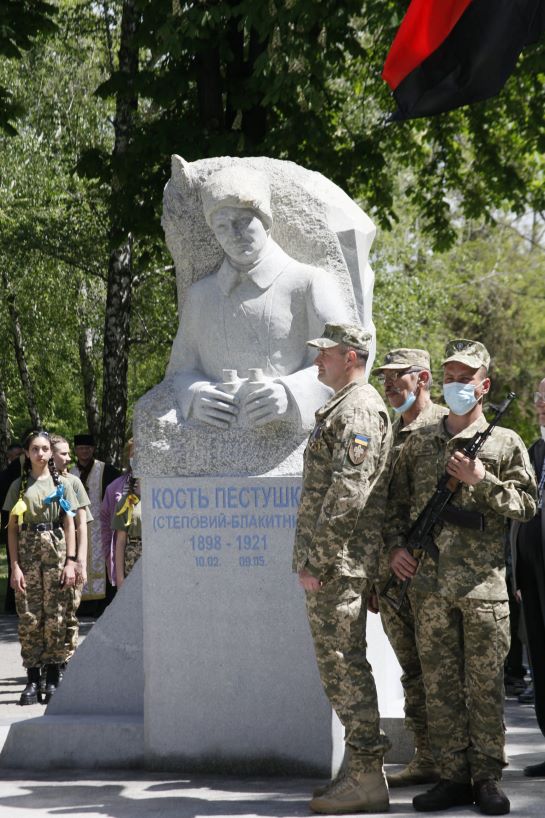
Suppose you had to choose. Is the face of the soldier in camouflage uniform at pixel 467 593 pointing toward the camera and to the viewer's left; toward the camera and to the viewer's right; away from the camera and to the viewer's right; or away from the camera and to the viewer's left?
toward the camera and to the viewer's left

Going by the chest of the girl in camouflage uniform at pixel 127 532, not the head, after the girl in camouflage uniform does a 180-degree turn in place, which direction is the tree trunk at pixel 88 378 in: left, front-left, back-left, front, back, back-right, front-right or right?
front

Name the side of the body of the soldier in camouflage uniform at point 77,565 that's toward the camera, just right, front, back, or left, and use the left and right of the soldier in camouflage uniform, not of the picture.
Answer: front

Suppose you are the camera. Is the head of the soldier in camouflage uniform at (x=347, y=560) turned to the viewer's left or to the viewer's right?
to the viewer's left

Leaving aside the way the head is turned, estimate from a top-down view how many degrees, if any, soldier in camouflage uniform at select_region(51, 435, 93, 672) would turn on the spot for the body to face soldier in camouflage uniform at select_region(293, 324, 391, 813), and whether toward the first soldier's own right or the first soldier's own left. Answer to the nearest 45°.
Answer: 0° — they already face them

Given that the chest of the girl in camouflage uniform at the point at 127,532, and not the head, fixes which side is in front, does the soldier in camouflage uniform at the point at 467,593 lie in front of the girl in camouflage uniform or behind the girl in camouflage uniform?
in front

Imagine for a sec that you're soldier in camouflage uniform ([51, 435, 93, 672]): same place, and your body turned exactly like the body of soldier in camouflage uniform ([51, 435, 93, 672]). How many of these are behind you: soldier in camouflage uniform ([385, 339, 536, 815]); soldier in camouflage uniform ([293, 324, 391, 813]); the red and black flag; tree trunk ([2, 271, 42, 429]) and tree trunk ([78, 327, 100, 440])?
2
